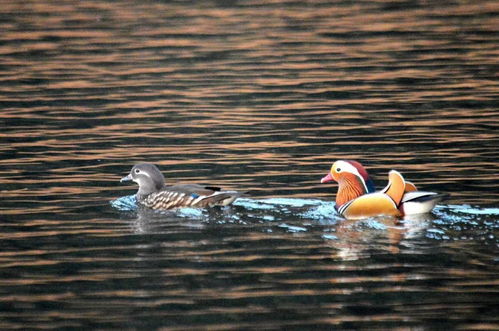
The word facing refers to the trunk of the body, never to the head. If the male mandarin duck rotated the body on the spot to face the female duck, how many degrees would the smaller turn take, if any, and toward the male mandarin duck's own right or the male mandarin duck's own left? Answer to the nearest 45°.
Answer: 0° — it already faces it

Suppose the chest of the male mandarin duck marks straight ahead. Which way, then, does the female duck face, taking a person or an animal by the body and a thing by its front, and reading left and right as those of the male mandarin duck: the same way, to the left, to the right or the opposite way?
the same way

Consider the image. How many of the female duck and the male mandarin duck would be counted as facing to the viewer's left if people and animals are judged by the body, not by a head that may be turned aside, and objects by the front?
2

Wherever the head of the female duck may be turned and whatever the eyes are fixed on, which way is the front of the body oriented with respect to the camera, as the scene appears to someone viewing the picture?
to the viewer's left

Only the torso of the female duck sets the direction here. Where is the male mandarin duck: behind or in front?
behind

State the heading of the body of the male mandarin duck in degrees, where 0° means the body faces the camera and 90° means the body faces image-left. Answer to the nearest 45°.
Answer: approximately 90°
